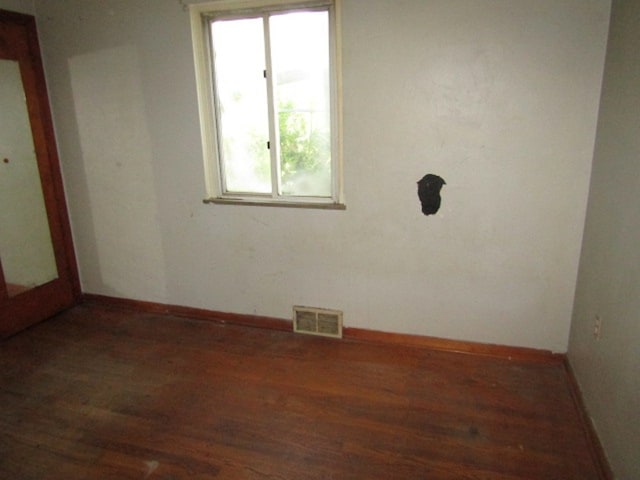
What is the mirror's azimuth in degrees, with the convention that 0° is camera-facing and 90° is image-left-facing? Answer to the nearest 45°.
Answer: approximately 315°
